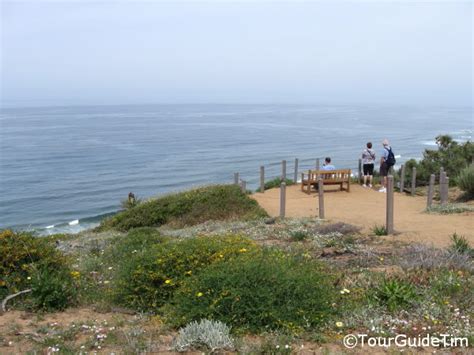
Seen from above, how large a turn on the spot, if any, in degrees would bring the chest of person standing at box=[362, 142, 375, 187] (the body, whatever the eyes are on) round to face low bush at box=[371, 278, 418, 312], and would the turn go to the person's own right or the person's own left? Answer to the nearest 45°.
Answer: approximately 180°

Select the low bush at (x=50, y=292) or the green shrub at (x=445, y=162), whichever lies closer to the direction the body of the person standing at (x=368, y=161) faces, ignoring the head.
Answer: the green shrub

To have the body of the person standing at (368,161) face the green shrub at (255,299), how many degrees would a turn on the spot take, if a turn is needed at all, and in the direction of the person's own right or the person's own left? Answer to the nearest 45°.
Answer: approximately 180°

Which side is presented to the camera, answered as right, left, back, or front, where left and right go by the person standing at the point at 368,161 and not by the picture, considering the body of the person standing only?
back

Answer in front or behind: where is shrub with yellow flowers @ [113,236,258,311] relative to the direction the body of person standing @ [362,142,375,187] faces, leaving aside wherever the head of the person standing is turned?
behind

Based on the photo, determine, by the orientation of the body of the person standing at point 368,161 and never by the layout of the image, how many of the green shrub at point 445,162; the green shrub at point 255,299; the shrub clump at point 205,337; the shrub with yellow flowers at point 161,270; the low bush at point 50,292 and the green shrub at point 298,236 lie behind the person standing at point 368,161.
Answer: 5

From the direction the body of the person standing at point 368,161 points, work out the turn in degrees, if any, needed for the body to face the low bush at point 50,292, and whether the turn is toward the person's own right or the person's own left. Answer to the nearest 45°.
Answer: approximately 180°

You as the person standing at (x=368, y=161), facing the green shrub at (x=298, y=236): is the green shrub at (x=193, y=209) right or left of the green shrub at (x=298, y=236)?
right

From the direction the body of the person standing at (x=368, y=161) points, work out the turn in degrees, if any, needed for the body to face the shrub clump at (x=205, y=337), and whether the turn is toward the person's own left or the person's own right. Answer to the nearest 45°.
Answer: approximately 180°
